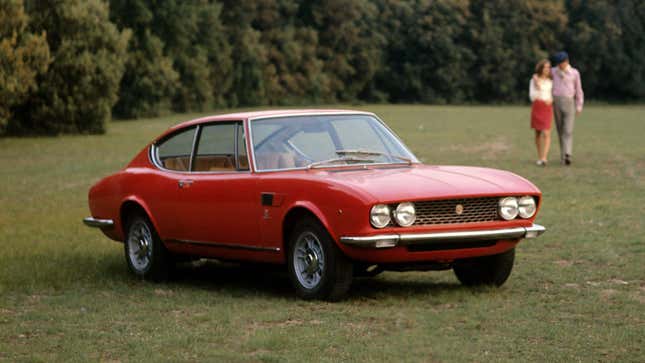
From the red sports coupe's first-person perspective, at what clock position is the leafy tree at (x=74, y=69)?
The leafy tree is roughly at 7 o'clock from the red sports coupe.

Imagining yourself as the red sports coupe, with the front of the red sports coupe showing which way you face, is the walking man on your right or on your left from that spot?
on your left

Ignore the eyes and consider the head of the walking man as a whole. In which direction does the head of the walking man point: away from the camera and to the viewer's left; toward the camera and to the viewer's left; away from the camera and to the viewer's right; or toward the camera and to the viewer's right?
toward the camera and to the viewer's left

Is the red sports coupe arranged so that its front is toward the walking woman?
no

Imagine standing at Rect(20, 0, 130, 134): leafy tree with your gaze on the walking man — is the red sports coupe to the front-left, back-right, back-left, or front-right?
front-right

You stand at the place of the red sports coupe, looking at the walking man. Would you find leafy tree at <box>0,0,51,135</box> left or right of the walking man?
left

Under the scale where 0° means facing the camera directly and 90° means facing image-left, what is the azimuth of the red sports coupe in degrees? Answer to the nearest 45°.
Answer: approximately 315°

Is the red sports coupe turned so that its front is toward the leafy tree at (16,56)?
no

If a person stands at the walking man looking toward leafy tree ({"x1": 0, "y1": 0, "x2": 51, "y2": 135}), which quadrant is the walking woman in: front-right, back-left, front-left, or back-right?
front-left
